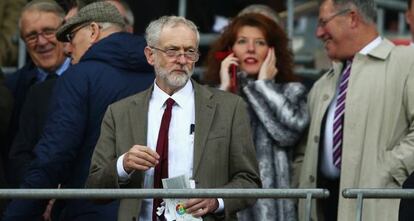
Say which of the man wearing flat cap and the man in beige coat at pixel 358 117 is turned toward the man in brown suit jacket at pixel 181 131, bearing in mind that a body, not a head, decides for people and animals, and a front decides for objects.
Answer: the man in beige coat at pixel 358 117

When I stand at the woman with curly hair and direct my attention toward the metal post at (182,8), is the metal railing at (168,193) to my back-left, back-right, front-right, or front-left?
back-left

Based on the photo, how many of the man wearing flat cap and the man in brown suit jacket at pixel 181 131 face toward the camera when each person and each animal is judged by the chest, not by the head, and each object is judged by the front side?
1

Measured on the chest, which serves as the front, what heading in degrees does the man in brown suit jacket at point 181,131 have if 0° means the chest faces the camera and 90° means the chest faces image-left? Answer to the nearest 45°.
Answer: approximately 0°

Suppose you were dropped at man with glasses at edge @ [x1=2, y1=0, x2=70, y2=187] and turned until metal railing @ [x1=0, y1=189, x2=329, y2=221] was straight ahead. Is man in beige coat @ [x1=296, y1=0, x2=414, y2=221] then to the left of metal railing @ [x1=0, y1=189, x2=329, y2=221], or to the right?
left

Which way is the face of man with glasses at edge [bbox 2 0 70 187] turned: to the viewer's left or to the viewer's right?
to the viewer's right

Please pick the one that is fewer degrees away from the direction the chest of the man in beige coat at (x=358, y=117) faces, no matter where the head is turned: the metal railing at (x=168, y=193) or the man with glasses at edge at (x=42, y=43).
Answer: the metal railing

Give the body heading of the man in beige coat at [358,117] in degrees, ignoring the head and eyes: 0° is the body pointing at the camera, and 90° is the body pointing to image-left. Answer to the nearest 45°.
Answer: approximately 45°
